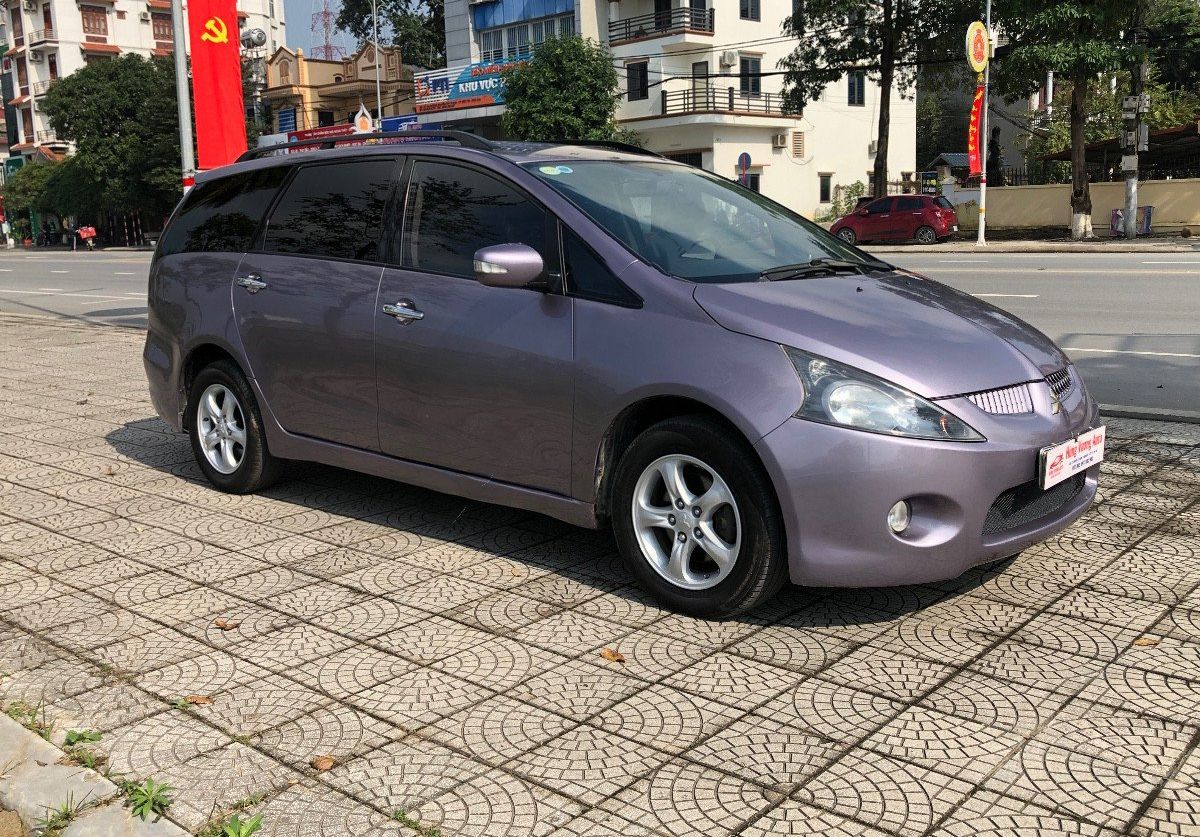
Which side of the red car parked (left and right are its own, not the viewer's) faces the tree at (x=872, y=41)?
right

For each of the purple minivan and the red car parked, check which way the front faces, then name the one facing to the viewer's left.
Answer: the red car parked

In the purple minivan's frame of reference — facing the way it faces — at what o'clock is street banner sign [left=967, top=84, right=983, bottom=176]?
The street banner sign is roughly at 8 o'clock from the purple minivan.

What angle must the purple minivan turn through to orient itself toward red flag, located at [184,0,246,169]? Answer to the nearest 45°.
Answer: approximately 180°

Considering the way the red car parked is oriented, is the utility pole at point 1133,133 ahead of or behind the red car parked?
behind

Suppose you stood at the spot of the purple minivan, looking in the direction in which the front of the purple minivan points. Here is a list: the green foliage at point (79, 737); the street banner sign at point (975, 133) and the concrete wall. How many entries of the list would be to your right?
1

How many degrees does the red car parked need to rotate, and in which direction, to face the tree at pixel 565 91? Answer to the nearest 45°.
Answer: approximately 45° to its right

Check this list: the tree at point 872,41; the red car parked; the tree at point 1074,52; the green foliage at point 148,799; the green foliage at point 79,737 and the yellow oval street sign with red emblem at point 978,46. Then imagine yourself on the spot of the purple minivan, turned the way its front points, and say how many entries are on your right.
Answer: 2

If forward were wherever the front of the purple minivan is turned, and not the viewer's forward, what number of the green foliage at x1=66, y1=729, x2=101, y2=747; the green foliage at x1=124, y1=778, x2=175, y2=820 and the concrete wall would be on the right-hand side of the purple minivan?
2

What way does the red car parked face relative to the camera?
to the viewer's left

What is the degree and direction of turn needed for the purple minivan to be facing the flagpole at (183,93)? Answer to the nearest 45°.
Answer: approximately 180°

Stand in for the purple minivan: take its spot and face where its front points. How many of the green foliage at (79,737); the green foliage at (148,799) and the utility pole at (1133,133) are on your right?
2

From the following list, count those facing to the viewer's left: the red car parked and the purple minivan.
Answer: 1

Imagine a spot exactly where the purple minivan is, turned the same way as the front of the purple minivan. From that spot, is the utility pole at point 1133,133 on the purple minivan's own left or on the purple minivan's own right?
on the purple minivan's own left
